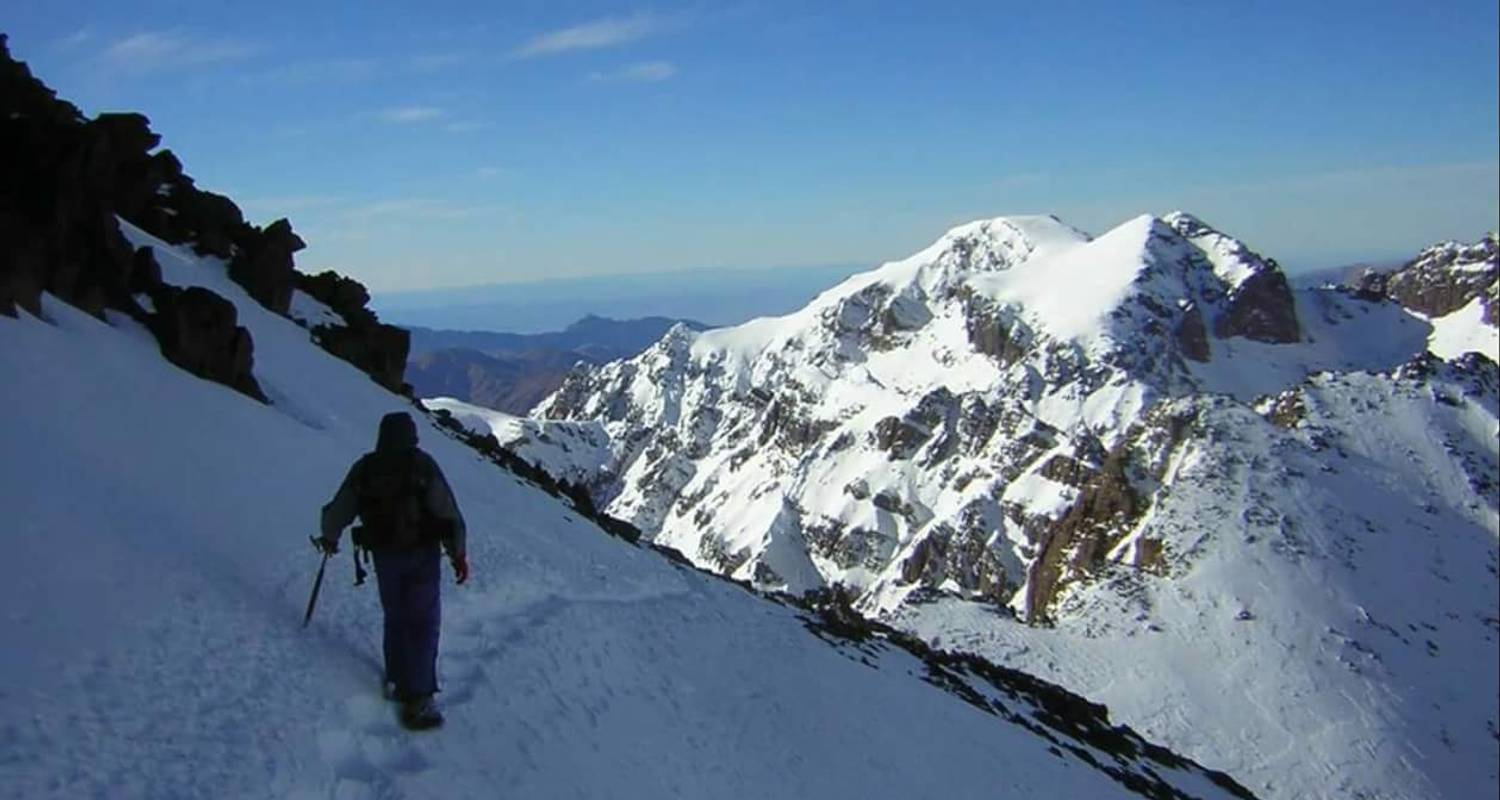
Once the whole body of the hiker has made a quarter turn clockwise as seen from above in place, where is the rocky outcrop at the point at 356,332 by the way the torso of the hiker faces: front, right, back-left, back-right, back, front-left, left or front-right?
left

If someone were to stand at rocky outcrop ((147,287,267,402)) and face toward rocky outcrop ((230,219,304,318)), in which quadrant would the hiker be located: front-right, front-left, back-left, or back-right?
back-right

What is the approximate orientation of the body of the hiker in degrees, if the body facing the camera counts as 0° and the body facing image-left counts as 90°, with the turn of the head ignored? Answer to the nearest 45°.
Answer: approximately 180°

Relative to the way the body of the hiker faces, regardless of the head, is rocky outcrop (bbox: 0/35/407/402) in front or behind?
in front

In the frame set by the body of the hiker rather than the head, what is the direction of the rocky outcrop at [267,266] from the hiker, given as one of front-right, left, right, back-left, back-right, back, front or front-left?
front
